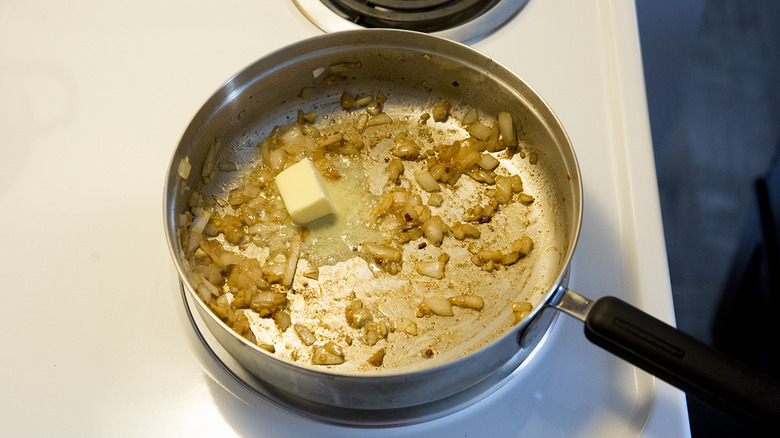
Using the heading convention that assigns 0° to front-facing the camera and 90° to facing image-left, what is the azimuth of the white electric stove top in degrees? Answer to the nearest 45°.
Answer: approximately 0°
